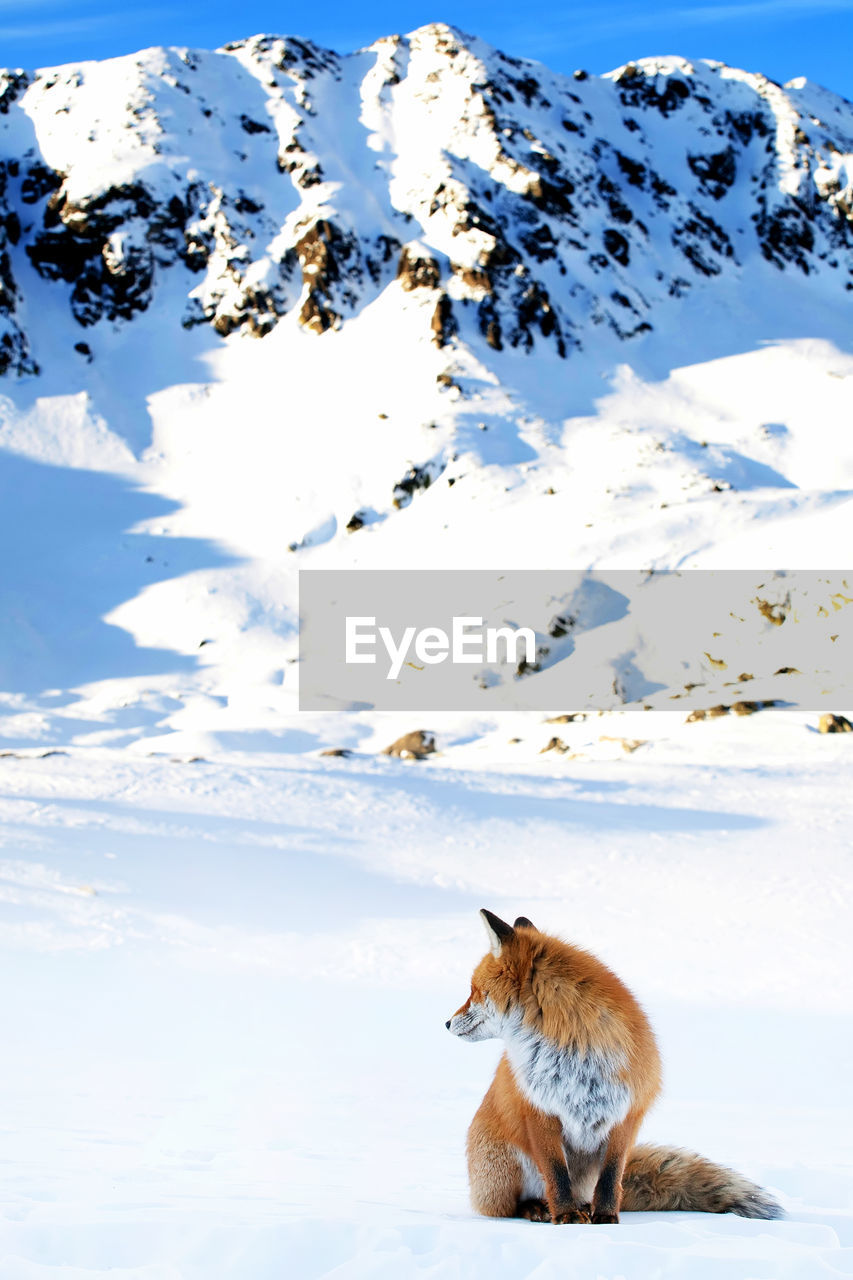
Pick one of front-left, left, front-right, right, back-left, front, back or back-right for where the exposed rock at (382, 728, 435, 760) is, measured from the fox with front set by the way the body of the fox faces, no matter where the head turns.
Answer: back-left

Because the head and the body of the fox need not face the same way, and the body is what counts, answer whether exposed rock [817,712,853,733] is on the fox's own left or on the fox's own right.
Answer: on the fox's own left

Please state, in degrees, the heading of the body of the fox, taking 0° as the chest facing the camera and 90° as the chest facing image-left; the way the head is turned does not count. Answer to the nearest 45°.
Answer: approximately 315°
